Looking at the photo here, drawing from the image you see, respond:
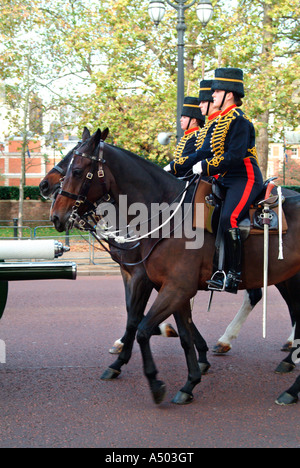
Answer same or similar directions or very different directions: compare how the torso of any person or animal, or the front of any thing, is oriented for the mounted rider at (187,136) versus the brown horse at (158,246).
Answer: same or similar directions

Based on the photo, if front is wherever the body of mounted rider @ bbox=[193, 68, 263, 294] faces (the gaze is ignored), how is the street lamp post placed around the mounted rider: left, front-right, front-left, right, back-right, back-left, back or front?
right

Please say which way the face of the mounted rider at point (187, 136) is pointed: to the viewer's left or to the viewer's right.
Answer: to the viewer's left

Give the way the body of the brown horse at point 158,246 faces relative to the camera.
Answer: to the viewer's left

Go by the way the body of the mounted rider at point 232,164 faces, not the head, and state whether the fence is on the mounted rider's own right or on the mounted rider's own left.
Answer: on the mounted rider's own right

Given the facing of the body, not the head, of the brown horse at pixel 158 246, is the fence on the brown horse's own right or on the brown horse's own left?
on the brown horse's own right

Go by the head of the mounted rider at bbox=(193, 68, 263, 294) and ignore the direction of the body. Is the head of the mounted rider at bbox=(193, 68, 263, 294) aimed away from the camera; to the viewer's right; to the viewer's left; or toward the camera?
to the viewer's left

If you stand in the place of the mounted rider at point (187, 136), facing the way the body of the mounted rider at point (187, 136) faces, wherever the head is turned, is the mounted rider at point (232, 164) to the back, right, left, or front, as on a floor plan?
left

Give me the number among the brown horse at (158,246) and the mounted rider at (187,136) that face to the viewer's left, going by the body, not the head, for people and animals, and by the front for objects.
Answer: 2

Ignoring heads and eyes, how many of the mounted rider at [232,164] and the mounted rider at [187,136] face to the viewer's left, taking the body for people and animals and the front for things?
2

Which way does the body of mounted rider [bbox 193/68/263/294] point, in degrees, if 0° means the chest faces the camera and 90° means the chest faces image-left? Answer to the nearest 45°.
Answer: approximately 90°

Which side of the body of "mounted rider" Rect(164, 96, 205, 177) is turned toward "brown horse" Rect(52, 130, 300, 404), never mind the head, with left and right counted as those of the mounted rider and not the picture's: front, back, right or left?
left

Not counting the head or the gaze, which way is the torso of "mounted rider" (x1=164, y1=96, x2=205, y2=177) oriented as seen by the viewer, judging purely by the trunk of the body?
to the viewer's left
